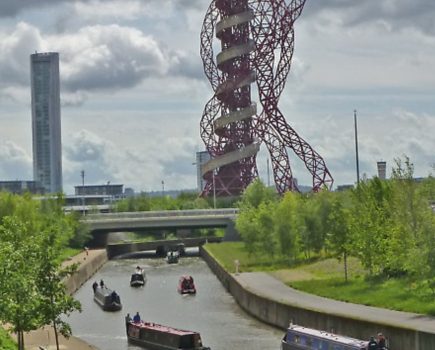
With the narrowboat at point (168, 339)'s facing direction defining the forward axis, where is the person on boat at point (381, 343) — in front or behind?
in front

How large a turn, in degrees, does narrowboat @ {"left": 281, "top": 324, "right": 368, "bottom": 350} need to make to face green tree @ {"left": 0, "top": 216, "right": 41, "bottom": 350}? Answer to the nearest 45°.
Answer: approximately 90° to its left

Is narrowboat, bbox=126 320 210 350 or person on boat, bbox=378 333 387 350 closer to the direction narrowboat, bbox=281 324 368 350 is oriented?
the narrowboat

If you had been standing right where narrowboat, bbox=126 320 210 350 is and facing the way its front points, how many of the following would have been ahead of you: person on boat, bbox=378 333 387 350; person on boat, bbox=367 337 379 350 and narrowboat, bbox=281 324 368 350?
3

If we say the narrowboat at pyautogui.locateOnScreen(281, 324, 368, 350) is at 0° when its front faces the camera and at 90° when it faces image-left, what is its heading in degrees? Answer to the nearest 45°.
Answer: approximately 135°

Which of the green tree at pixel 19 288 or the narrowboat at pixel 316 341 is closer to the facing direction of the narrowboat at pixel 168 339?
the narrowboat

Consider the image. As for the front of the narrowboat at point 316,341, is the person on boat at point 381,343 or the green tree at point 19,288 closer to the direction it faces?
the green tree
